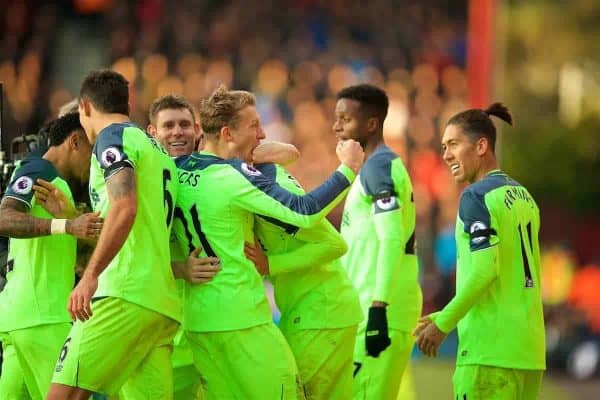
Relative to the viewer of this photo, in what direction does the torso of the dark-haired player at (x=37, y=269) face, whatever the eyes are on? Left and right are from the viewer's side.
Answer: facing to the right of the viewer

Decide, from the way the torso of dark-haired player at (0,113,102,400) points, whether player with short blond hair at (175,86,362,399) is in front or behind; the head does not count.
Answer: in front

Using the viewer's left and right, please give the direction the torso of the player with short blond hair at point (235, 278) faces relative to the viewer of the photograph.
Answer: facing away from the viewer and to the right of the viewer

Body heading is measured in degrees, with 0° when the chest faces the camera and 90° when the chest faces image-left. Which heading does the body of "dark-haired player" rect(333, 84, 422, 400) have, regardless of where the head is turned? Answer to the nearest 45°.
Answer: approximately 90°

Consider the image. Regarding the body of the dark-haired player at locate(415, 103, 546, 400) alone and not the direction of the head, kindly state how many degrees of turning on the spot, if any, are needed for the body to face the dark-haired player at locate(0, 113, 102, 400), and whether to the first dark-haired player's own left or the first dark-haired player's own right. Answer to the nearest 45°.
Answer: approximately 45° to the first dark-haired player's own left

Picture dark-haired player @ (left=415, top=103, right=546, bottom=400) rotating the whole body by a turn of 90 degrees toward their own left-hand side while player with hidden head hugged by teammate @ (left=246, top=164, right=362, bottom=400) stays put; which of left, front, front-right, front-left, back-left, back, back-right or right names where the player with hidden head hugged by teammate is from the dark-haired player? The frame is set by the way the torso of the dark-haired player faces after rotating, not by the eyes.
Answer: front-right

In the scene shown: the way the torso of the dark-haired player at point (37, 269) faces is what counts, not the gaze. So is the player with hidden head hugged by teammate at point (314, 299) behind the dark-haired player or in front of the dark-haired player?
in front

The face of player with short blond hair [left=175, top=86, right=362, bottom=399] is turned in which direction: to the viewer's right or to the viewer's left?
to the viewer's right

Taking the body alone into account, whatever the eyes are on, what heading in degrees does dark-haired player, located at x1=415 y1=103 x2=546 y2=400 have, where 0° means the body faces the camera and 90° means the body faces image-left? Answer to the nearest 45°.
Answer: approximately 135°

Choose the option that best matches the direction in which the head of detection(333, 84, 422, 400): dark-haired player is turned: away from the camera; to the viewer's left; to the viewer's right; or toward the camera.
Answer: to the viewer's left

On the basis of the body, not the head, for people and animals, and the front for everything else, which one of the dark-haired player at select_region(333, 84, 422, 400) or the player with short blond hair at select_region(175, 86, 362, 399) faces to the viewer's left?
the dark-haired player

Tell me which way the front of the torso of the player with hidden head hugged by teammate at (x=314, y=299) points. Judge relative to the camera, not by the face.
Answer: to the viewer's left
